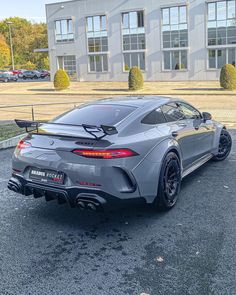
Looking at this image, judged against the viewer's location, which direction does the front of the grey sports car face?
facing away from the viewer and to the right of the viewer

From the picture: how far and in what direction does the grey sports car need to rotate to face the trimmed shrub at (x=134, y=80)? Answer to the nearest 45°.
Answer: approximately 45° to its left

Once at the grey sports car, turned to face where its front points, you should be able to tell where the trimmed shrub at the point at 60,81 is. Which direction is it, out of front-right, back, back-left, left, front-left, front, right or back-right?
front-left

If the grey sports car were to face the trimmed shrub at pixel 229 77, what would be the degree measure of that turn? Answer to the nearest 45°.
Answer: approximately 45° to its left

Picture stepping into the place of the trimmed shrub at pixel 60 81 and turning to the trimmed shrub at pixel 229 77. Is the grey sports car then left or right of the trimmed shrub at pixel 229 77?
right

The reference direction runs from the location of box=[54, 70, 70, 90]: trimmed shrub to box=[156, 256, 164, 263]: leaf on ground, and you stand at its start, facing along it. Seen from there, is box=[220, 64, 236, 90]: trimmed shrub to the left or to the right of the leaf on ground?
left
